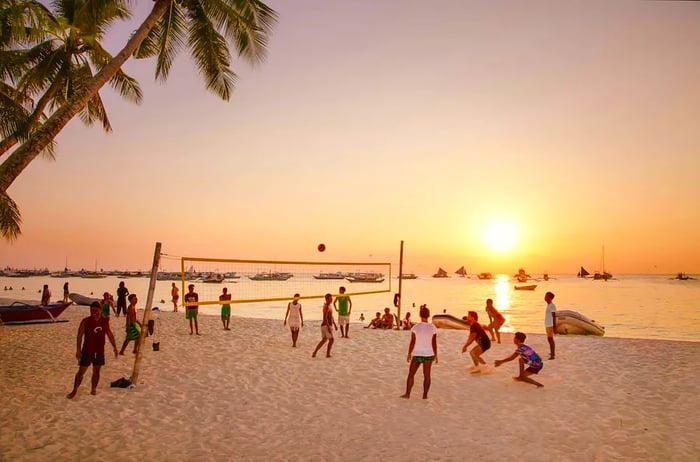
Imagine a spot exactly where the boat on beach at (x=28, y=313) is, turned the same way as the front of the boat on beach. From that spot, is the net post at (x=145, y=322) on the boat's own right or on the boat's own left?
on the boat's own right

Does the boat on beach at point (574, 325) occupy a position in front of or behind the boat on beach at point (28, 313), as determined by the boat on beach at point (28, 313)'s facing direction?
in front

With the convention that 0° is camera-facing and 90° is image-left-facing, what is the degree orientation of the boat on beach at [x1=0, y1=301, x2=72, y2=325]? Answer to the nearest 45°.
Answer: approximately 270°
